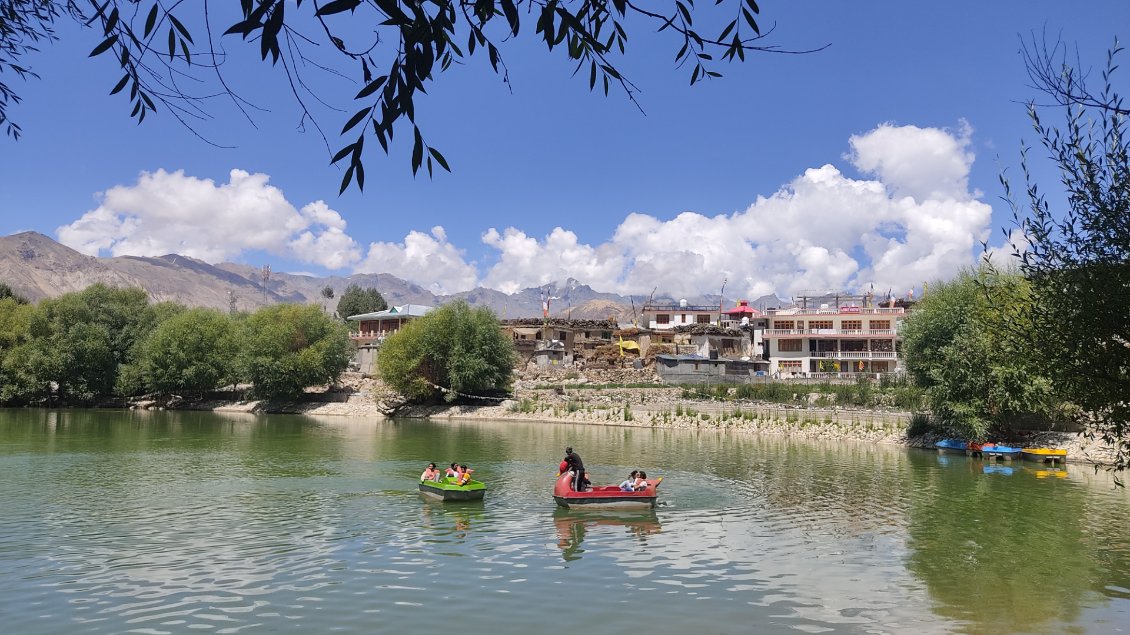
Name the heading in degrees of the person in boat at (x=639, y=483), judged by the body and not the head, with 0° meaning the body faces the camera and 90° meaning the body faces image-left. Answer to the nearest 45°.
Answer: approximately 90°

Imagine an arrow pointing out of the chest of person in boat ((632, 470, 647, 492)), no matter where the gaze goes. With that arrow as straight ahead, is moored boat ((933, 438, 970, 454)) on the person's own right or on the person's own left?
on the person's own right

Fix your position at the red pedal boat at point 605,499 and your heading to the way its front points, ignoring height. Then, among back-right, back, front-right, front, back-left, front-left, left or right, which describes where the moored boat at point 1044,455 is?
back-right

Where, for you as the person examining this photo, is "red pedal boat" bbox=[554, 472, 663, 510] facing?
facing to the left of the viewer

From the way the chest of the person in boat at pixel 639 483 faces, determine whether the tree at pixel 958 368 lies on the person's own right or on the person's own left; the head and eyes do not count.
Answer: on the person's own right

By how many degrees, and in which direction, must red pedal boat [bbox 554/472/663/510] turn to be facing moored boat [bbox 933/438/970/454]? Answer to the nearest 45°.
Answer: approximately 135° to its right
